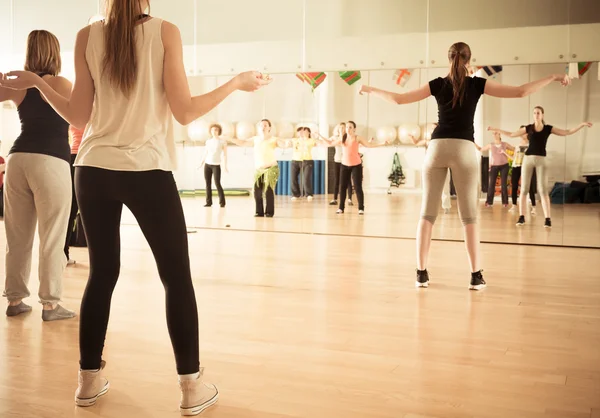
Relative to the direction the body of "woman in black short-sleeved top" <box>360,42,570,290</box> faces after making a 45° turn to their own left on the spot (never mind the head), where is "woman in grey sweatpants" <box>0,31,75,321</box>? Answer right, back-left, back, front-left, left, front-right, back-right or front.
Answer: left

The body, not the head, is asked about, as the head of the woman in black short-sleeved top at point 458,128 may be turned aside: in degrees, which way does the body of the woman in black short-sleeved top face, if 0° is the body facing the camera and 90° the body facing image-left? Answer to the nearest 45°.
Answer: approximately 180°

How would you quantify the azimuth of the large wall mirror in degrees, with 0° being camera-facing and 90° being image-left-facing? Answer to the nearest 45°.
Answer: approximately 0°

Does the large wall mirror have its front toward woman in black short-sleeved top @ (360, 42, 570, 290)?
yes

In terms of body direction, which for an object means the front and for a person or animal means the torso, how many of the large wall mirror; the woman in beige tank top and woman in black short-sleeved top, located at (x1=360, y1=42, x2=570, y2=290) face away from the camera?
2

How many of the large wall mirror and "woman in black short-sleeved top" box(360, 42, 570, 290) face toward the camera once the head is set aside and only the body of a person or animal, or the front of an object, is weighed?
1

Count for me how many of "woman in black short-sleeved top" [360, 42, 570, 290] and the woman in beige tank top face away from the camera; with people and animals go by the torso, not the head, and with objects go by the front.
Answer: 2

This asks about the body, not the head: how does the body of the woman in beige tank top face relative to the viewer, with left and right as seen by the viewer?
facing away from the viewer

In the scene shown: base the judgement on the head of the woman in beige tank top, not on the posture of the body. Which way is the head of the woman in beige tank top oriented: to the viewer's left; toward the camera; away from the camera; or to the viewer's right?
away from the camera

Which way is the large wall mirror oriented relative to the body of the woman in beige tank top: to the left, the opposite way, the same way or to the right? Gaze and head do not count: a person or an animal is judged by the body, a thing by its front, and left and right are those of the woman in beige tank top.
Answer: the opposite way

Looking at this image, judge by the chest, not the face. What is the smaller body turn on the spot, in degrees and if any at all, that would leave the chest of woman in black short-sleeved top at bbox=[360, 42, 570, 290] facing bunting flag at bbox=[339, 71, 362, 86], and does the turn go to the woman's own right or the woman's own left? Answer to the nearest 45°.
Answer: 0° — they already face it
